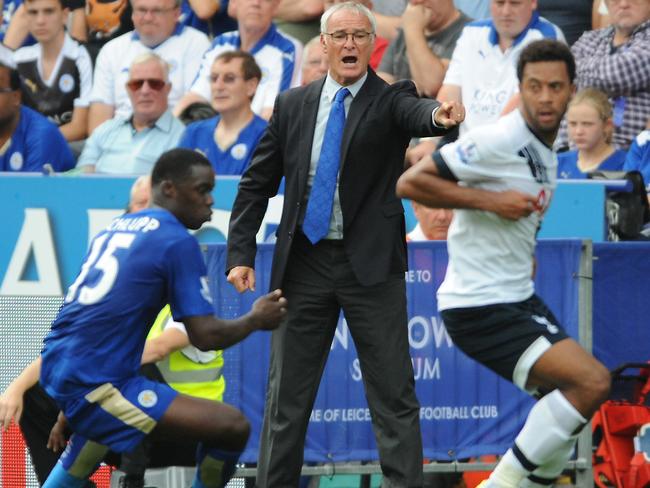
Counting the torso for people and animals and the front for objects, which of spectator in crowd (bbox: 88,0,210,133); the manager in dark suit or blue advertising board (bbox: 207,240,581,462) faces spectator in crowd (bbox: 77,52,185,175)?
spectator in crowd (bbox: 88,0,210,133)

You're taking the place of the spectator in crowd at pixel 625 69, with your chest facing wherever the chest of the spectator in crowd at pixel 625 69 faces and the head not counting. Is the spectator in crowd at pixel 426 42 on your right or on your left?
on your right

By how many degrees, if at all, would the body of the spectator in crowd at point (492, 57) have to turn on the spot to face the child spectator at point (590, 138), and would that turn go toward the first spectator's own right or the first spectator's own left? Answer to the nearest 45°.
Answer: approximately 45° to the first spectator's own left

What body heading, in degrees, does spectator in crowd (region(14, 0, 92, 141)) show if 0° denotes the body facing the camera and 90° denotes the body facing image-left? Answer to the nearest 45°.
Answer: approximately 0°

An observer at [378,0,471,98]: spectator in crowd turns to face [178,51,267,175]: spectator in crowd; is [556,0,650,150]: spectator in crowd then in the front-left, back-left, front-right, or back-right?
back-left

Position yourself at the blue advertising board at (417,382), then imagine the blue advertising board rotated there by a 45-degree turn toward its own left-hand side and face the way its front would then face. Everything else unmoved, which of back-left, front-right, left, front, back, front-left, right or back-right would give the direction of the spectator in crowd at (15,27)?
back

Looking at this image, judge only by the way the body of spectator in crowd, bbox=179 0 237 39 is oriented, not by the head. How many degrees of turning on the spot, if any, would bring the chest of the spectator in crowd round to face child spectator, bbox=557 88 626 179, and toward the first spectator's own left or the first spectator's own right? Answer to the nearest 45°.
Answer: approximately 45° to the first spectator's own left
